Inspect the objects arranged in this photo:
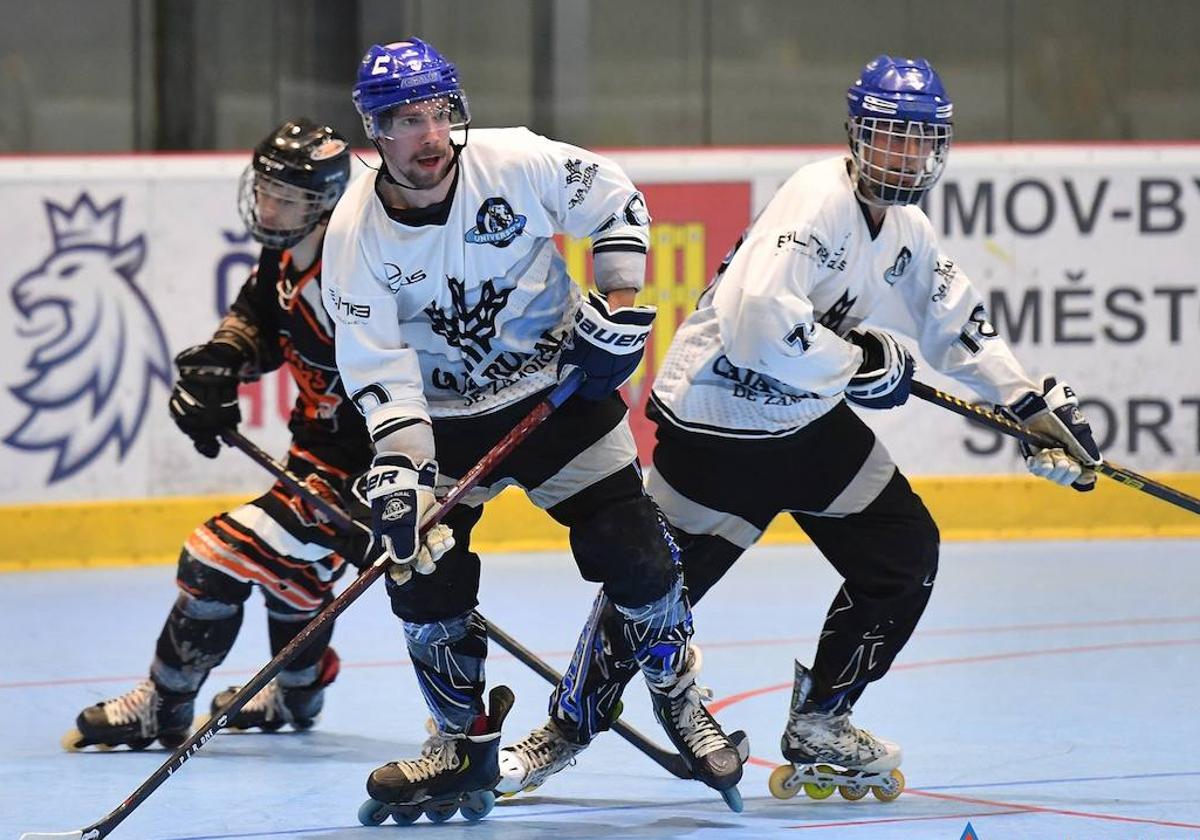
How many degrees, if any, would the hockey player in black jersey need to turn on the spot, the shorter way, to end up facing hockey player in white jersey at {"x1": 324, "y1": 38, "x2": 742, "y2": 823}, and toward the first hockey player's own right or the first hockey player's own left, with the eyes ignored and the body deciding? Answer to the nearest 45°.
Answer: approximately 45° to the first hockey player's own left

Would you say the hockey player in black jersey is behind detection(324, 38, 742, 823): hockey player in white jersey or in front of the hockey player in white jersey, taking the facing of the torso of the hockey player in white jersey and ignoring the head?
behind

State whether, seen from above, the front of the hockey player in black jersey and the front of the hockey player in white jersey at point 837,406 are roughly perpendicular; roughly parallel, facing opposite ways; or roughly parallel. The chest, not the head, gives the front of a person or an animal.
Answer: roughly perpendicular

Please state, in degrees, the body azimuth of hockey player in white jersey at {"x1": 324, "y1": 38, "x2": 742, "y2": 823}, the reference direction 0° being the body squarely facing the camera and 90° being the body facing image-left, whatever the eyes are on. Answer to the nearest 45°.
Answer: approximately 0°
